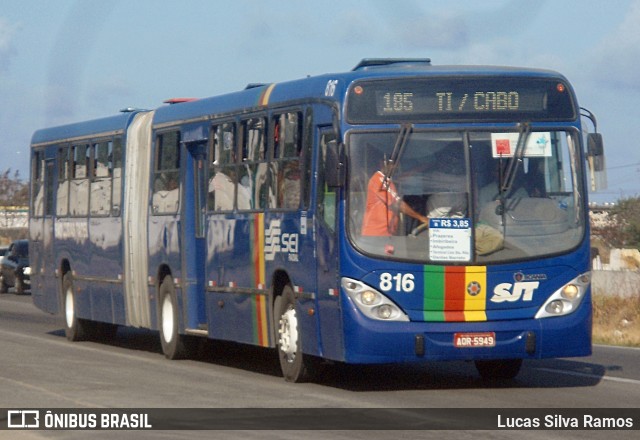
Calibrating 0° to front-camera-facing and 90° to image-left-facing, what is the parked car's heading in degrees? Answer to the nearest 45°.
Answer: approximately 315°

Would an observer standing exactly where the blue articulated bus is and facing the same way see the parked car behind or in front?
behind

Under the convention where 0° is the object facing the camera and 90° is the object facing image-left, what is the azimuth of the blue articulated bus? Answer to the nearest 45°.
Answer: approximately 315°
